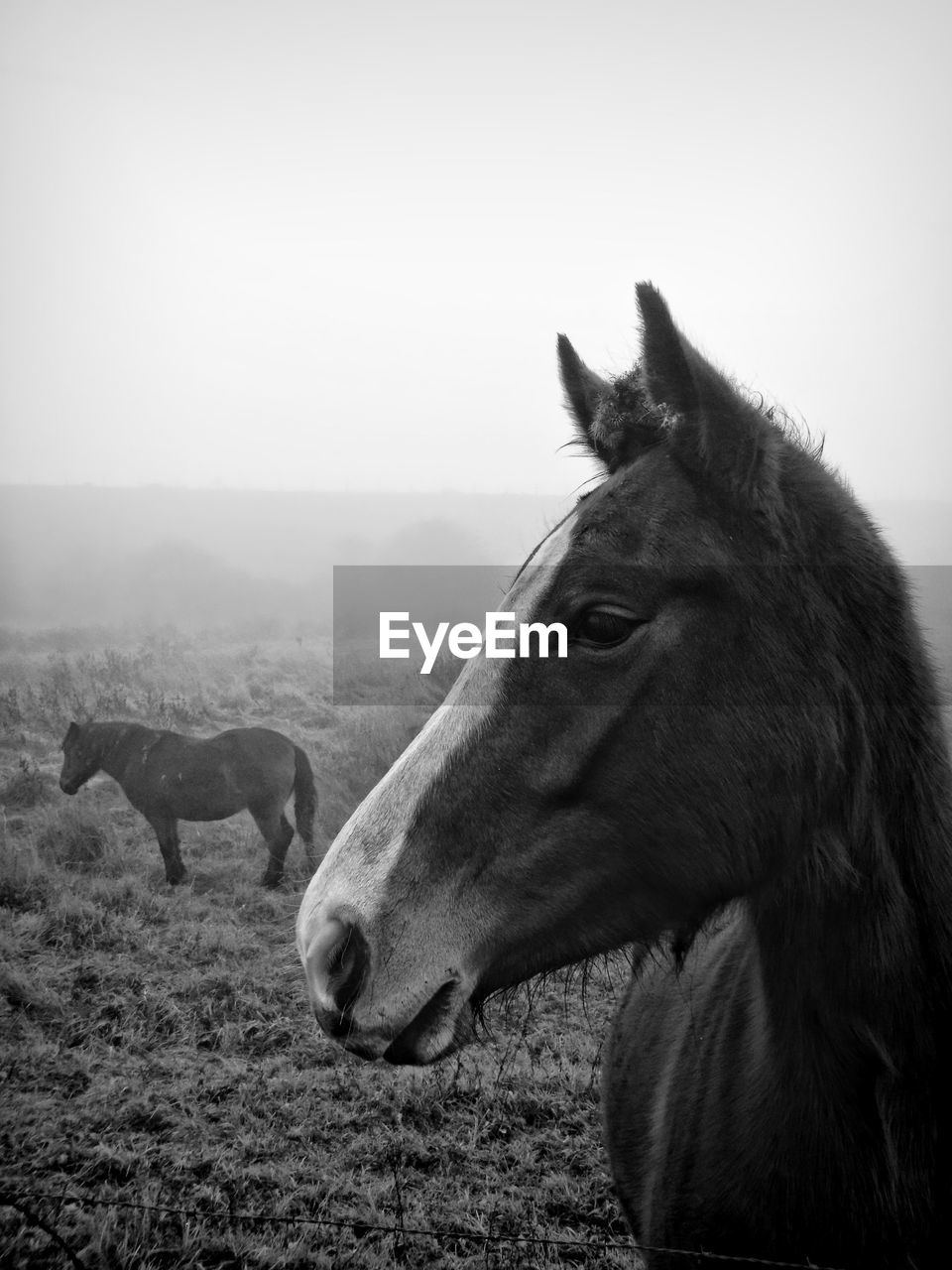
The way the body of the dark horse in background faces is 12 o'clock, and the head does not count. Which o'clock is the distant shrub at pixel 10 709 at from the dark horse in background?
The distant shrub is roughly at 2 o'clock from the dark horse in background.

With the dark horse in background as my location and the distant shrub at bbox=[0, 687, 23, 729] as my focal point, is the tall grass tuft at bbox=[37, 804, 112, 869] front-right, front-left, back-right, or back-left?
front-left

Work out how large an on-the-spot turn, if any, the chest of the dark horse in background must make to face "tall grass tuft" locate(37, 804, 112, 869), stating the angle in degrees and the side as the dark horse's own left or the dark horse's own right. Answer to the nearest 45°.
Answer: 0° — it already faces it

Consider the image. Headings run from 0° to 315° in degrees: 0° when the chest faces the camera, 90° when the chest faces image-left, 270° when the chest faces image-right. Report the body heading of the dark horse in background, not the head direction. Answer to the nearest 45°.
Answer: approximately 90°

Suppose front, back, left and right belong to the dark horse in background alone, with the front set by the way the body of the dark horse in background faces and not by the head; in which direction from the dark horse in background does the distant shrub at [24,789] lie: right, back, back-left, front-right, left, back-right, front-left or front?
front-right

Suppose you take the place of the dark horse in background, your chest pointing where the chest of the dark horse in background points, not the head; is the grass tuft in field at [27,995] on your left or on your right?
on your left

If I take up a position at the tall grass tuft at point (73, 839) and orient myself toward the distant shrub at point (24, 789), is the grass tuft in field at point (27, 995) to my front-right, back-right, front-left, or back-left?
back-left
